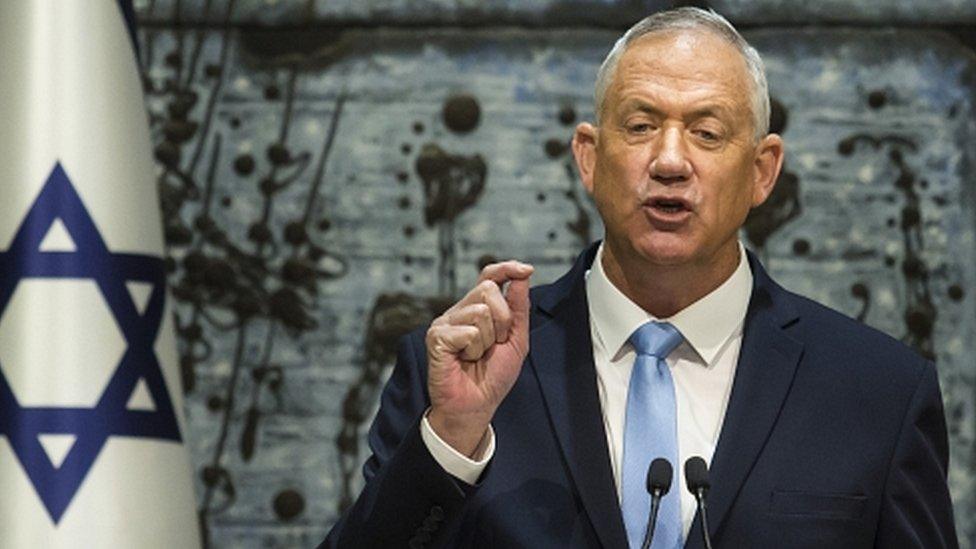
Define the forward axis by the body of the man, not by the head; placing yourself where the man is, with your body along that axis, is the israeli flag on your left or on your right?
on your right

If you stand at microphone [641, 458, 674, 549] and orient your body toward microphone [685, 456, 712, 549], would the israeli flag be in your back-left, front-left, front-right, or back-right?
back-left

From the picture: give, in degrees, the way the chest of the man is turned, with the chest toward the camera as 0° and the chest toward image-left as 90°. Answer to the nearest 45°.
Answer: approximately 0°

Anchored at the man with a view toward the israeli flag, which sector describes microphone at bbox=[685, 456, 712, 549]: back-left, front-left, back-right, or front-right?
back-left
